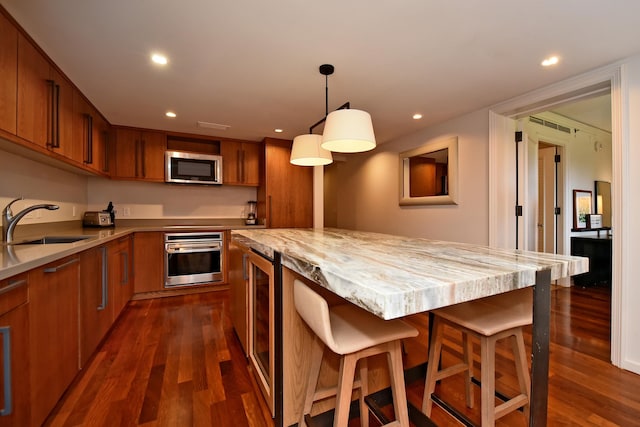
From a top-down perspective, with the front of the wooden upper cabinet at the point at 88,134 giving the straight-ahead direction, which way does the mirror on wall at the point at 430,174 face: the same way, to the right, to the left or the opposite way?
the opposite way

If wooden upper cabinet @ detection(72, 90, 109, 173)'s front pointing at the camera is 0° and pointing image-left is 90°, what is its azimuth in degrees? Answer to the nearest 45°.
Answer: approximately 270°

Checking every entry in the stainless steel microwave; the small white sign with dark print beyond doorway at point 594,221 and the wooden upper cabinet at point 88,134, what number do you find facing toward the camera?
2

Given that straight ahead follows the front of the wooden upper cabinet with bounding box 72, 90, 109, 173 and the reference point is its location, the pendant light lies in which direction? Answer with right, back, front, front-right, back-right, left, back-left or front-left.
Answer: front-right

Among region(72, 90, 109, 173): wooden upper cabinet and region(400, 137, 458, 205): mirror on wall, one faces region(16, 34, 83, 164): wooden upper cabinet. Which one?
the mirror on wall

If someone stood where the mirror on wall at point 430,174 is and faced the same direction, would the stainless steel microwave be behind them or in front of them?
in front

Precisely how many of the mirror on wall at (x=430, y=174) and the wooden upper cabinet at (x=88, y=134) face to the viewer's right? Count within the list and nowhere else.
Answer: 1

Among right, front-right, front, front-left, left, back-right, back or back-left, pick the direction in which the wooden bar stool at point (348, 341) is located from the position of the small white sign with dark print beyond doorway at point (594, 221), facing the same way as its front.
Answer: front

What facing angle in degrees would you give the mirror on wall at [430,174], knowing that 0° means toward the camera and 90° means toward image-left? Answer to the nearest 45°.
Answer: approximately 45°

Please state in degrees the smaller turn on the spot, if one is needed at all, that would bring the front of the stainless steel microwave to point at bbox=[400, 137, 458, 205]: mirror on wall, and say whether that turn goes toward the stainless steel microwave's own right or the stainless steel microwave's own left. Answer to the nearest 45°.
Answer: approximately 45° to the stainless steel microwave's own left

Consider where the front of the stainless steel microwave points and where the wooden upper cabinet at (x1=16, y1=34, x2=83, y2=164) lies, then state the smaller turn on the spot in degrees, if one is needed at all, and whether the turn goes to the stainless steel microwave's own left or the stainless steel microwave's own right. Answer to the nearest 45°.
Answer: approximately 45° to the stainless steel microwave's own right

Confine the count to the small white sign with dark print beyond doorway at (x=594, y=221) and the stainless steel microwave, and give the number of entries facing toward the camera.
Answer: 2

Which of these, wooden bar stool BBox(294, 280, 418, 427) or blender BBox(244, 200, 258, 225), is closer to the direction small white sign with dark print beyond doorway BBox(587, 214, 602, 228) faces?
the wooden bar stool

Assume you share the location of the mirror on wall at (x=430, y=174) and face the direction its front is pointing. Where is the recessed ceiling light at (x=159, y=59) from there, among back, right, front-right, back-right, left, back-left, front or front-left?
front

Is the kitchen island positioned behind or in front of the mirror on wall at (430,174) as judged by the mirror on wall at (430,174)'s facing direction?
in front

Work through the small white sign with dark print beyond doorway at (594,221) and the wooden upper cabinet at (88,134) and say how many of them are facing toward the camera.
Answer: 1

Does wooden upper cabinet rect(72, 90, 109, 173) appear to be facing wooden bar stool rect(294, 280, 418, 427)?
no

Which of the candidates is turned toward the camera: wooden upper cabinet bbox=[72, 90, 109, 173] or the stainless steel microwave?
the stainless steel microwave

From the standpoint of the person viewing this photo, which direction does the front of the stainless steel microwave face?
facing the viewer

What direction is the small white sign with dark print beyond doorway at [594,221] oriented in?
toward the camera
